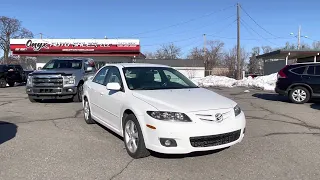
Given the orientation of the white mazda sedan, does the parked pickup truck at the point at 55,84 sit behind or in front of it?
behind

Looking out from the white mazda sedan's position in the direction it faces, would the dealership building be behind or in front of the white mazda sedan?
behind

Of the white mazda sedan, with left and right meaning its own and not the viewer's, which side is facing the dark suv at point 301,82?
left

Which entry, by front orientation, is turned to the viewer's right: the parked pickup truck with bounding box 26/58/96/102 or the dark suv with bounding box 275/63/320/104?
the dark suv

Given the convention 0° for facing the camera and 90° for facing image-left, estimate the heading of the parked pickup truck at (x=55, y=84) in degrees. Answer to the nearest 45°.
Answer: approximately 45°

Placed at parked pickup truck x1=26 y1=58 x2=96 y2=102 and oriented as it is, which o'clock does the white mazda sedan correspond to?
The white mazda sedan is roughly at 10 o'clock from the parked pickup truck.

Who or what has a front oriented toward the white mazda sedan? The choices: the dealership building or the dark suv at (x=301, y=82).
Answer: the dealership building

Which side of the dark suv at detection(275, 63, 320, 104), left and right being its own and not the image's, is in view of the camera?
right

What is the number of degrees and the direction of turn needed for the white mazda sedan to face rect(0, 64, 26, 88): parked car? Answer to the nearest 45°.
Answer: approximately 180°

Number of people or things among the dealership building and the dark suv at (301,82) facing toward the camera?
1
